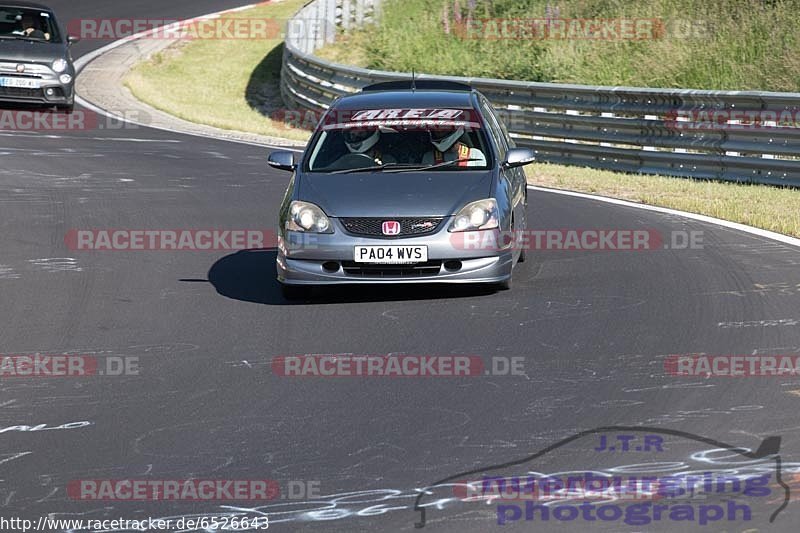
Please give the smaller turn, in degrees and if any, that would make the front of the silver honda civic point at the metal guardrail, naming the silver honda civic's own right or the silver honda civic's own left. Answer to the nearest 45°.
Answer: approximately 180°

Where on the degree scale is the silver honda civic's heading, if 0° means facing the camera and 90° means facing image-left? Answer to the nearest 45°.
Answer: approximately 0°

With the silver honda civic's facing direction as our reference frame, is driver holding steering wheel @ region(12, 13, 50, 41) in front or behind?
behind

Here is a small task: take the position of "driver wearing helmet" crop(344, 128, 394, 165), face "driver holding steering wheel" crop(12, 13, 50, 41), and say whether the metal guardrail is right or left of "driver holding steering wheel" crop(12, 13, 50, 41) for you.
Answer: right

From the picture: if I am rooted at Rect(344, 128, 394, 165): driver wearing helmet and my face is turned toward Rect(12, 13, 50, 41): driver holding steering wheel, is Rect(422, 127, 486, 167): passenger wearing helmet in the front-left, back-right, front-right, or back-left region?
back-right

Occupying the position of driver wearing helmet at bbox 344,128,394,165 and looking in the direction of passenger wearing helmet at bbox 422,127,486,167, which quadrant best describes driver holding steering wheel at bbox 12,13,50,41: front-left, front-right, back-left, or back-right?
back-left
